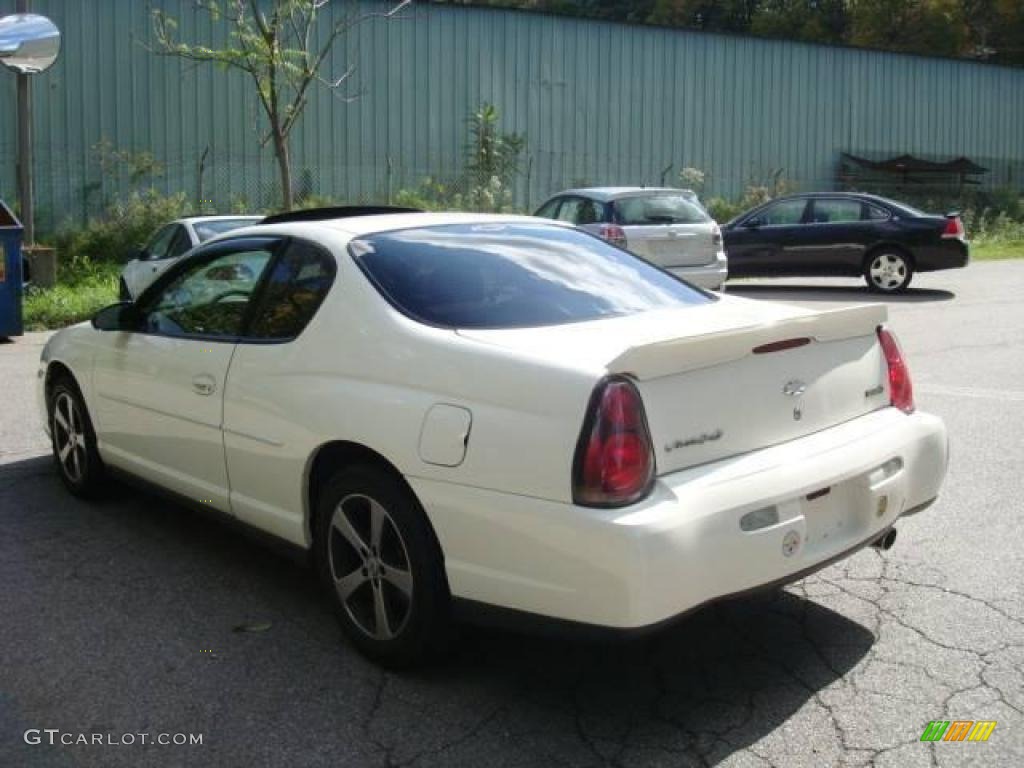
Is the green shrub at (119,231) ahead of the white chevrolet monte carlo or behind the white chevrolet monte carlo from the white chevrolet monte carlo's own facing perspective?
ahead

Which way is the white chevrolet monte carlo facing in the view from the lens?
facing away from the viewer and to the left of the viewer

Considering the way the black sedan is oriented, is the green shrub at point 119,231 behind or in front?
in front

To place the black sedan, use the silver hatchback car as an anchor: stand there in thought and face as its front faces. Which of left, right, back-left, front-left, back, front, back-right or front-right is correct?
right

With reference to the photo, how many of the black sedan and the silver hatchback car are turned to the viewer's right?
0

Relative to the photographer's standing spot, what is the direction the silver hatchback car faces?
facing away from the viewer and to the left of the viewer

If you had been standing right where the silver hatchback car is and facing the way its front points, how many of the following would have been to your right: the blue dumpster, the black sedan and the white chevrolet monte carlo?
1

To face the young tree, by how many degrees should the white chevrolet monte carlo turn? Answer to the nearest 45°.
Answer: approximately 45° to its right

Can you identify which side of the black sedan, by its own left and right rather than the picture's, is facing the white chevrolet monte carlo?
left

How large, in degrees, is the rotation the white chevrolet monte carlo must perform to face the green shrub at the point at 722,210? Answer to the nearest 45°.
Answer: approximately 45° to its right

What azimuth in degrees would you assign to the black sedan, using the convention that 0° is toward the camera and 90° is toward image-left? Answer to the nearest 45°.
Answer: approximately 90°

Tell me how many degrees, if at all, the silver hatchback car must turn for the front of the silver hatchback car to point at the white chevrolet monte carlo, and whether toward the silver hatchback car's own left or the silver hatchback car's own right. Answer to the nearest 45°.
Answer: approximately 135° to the silver hatchback car's own left
